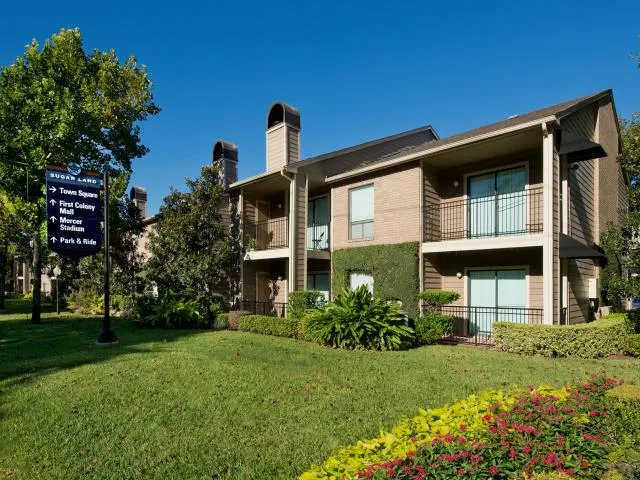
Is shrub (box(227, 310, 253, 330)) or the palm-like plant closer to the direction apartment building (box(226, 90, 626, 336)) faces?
the palm-like plant

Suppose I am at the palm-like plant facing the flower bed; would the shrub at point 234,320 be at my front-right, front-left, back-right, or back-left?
back-right

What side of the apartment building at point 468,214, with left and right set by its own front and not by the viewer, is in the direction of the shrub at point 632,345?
left

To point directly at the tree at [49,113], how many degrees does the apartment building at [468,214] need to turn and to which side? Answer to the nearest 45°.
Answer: approximately 45° to its right

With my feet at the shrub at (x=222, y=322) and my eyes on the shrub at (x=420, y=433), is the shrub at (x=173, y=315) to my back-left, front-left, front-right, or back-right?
back-right
